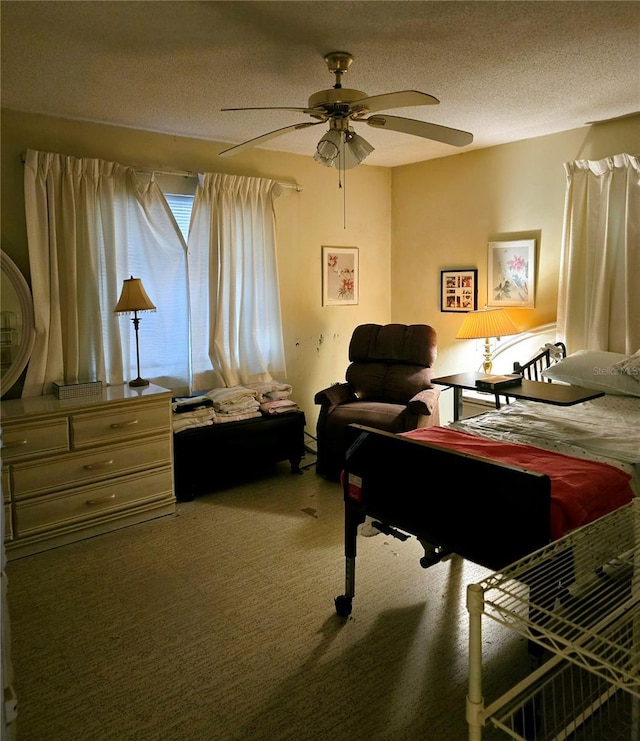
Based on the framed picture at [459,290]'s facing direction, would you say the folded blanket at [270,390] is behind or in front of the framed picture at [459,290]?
in front

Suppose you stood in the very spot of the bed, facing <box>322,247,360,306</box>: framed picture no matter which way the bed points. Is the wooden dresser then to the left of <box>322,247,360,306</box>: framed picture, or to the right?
left

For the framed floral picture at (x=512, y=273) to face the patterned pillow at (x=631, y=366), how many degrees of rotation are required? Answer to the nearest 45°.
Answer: approximately 90° to its left

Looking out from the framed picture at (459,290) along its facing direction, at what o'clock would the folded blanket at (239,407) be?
The folded blanket is roughly at 12 o'clock from the framed picture.

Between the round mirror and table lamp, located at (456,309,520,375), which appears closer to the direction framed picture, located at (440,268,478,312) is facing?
the round mirror

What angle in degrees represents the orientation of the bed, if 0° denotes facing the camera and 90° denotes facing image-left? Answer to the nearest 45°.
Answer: approximately 45°

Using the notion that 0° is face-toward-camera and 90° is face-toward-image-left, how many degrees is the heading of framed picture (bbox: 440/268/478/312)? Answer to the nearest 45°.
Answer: approximately 45°

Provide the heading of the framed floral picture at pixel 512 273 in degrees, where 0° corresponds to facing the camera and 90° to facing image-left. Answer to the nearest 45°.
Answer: approximately 45°

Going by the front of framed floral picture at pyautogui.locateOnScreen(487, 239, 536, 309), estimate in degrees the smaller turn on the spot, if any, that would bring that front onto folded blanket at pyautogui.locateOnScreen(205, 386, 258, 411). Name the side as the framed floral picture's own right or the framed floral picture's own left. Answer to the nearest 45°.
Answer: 0° — it already faces it
